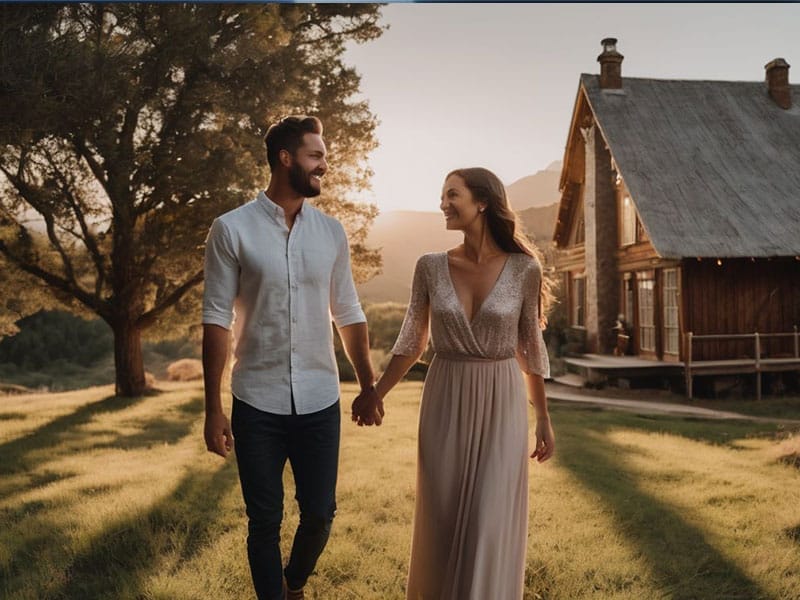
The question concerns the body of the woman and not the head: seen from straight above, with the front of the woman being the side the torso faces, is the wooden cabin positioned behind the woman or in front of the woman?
behind

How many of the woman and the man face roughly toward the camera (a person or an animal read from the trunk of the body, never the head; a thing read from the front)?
2

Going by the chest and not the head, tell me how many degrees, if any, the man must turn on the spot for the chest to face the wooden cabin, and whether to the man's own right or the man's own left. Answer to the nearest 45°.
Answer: approximately 135° to the man's own left

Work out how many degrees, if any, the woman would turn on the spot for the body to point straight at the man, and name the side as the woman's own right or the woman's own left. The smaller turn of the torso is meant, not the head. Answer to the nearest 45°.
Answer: approximately 90° to the woman's own right

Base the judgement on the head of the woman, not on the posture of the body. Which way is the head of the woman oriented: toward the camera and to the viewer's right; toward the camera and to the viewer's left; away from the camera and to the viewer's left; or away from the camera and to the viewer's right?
toward the camera and to the viewer's left

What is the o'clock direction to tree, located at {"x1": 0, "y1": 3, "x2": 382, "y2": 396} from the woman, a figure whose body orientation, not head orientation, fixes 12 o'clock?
The tree is roughly at 5 o'clock from the woman.

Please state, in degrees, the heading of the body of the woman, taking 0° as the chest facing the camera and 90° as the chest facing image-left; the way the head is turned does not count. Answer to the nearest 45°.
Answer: approximately 0°

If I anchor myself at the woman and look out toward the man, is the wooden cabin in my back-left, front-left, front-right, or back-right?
back-right

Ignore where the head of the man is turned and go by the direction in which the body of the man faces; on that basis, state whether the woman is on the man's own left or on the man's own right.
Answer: on the man's own left
